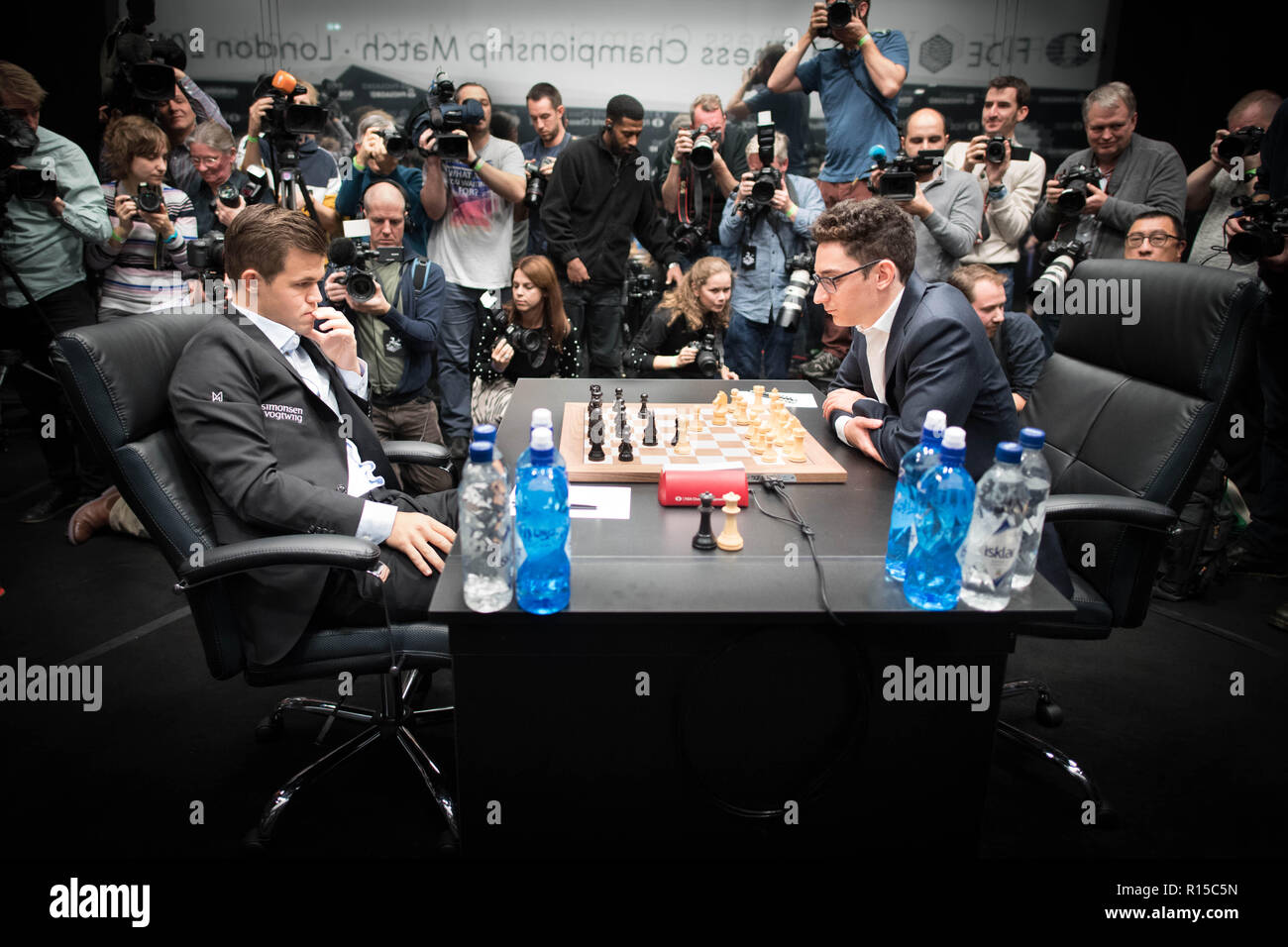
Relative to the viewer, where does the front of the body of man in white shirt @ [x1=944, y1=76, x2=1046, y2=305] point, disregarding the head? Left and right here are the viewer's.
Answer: facing the viewer and to the left of the viewer

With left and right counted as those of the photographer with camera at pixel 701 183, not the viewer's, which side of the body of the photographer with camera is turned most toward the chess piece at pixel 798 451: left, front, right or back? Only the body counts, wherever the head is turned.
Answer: front

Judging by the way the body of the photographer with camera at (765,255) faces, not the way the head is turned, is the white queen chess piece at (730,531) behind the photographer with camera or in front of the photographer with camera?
in front

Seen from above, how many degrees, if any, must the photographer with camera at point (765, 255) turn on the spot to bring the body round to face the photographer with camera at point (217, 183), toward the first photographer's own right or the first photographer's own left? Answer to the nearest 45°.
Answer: approximately 90° to the first photographer's own right

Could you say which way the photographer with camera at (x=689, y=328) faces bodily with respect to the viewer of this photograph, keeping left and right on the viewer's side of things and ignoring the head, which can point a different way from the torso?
facing the viewer and to the right of the viewer

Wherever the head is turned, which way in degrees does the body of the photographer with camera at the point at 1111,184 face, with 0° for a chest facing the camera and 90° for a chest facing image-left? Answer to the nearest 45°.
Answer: approximately 45°

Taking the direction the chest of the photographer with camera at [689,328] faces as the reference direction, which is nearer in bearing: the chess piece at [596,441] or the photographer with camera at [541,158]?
the chess piece

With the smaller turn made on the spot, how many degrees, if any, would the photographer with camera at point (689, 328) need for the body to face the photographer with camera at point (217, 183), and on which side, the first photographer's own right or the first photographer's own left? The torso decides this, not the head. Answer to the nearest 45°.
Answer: approximately 135° to the first photographer's own right

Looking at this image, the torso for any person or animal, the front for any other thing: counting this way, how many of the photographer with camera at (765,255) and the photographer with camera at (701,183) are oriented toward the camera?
2

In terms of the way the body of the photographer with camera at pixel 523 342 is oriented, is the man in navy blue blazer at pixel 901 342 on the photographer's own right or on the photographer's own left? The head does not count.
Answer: on the photographer's own left

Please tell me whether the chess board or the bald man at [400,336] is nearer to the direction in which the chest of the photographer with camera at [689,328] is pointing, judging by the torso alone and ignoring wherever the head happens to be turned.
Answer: the chess board

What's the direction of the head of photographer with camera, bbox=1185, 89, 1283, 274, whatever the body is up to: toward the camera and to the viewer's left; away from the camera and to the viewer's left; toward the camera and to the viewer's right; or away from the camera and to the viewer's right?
toward the camera and to the viewer's left

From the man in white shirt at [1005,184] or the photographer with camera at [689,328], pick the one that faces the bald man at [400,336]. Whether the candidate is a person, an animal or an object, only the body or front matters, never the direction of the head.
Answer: the man in white shirt

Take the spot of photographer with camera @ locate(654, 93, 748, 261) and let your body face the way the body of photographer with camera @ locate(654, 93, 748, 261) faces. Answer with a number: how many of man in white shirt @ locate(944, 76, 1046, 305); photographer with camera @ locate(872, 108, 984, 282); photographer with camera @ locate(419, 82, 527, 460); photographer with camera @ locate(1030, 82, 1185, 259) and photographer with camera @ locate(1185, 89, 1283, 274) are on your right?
1

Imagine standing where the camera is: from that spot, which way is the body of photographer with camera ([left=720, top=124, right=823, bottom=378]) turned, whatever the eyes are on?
toward the camera

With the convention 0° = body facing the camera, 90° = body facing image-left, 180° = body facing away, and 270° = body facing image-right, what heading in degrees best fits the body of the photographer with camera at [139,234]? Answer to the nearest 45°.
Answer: approximately 315°
